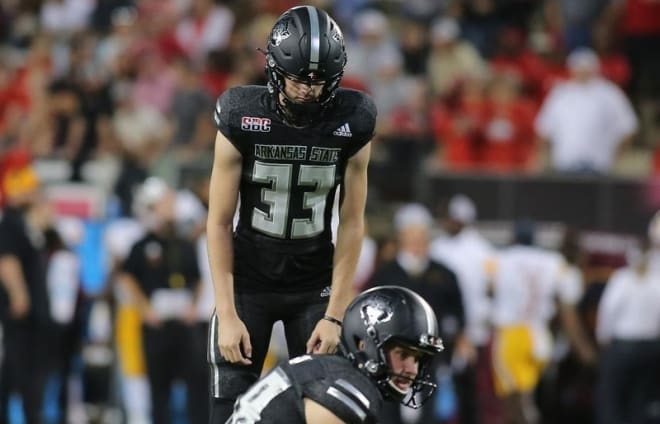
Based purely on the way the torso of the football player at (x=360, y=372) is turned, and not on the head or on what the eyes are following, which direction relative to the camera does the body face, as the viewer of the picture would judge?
to the viewer's right

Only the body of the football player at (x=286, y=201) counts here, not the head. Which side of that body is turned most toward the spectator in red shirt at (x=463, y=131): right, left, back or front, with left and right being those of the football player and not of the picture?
back

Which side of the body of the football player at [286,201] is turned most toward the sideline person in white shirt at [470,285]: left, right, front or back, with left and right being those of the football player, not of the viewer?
back

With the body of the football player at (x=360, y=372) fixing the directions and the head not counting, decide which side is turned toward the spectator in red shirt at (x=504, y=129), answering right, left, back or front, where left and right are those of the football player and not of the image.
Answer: left

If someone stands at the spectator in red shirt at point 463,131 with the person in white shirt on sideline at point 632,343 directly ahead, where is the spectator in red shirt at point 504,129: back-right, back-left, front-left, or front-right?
front-left

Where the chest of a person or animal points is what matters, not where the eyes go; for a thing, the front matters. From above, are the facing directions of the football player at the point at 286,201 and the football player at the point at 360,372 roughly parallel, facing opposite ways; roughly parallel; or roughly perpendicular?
roughly perpendicular

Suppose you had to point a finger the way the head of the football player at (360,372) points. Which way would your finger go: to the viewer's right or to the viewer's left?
to the viewer's right

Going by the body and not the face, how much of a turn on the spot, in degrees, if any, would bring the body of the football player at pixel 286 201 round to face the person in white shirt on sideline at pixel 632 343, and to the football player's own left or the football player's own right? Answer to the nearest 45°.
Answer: approximately 135° to the football player's own left

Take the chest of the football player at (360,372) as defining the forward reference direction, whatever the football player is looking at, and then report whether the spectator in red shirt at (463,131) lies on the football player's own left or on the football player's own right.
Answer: on the football player's own left

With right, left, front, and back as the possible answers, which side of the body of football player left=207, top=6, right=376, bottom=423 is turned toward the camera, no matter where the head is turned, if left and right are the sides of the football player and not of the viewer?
front

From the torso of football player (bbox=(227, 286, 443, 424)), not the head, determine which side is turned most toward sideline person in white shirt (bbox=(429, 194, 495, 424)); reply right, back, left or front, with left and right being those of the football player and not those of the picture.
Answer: left

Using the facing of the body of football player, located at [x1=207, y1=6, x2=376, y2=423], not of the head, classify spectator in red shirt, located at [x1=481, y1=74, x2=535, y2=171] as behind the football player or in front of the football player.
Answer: behind

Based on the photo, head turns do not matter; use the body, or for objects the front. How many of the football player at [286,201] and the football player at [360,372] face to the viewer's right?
1

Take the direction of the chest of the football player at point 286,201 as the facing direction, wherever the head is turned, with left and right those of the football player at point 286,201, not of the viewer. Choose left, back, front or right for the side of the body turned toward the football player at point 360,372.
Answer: front
